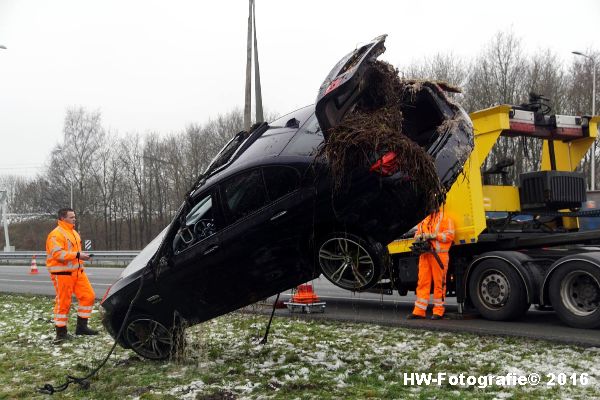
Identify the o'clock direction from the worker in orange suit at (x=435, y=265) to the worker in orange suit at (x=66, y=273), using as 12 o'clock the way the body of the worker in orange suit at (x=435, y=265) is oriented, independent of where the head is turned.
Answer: the worker in orange suit at (x=66, y=273) is roughly at 1 o'clock from the worker in orange suit at (x=435, y=265).

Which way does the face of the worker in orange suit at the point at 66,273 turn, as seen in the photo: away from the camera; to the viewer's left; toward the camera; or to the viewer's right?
to the viewer's right

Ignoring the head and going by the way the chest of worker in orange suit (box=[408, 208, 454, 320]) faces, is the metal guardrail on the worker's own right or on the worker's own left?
on the worker's own right

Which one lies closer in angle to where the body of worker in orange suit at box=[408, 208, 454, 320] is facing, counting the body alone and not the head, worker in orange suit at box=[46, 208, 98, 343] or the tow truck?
the worker in orange suit

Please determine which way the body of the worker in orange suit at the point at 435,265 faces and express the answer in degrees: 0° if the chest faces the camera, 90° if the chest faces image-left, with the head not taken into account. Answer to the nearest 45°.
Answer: approximately 45°

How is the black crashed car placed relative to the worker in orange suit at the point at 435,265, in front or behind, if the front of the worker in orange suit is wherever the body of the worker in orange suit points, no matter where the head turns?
in front
